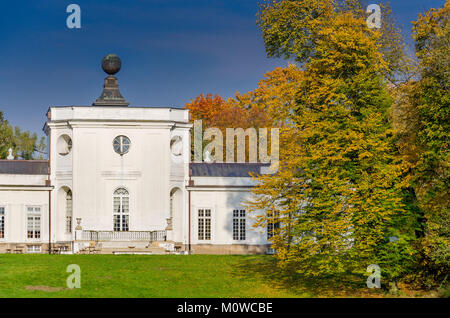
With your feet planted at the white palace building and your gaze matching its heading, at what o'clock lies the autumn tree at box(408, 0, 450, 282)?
The autumn tree is roughly at 11 o'clock from the white palace building.

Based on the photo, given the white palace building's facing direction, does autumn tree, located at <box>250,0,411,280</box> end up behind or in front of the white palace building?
in front

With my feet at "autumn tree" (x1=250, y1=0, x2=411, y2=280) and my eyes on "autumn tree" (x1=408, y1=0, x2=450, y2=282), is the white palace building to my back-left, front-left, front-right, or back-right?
back-left

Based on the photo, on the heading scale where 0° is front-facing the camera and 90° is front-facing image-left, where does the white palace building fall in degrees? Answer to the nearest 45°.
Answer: approximately 0°

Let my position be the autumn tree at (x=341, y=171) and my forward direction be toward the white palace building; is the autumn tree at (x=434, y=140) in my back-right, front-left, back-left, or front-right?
back-right
